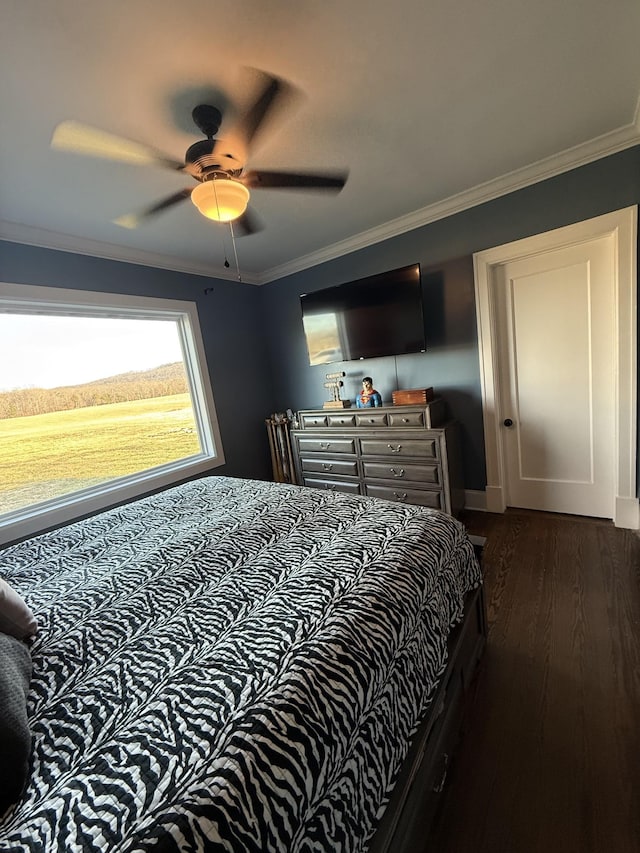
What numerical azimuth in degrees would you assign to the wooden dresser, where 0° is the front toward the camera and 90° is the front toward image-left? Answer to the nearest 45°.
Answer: approximately 45°

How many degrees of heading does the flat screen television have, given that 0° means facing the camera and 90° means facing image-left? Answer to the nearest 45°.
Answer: approximately 45°

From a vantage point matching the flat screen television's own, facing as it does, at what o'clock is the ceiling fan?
The ceiling fan is roughly at 11 o'clock from the flat screen television.

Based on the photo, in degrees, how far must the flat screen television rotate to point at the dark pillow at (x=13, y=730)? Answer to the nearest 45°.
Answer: approximately 45° to its left
